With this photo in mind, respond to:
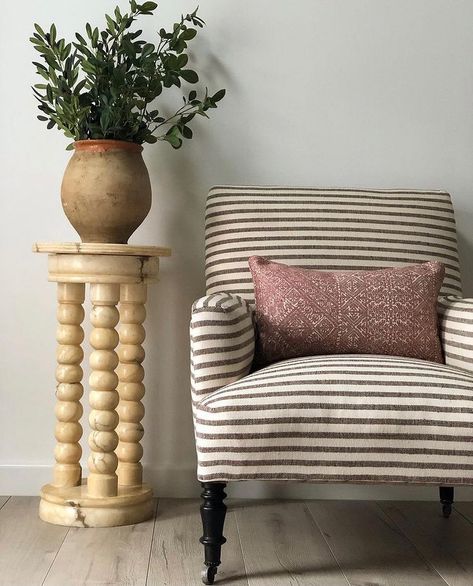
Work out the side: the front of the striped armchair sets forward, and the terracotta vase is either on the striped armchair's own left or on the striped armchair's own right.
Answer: on the striped armchair's own right

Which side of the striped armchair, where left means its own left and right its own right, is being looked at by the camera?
front
